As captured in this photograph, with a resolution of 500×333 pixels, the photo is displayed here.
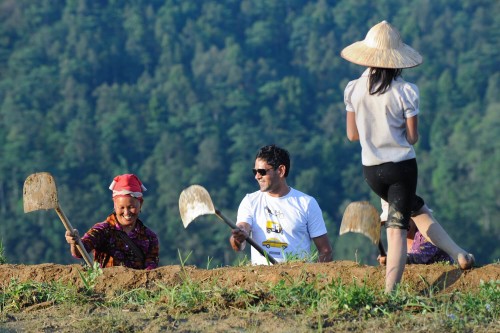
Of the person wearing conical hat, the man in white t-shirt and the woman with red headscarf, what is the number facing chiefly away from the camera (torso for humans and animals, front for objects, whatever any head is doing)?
1

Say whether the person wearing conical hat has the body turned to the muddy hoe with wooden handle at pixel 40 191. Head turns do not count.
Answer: no

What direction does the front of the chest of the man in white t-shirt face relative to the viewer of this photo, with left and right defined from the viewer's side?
facing the viewer and to the left of the viewer

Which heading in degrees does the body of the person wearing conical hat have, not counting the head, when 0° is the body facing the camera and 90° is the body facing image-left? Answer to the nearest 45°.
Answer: approximately 180°

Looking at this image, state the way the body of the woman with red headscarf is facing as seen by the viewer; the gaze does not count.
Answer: toward the camera

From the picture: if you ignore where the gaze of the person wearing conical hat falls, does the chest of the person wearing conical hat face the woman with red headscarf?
no

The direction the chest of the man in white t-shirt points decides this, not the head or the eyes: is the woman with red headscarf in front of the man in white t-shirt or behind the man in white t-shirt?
in front

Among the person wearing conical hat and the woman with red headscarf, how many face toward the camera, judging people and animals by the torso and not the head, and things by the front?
1

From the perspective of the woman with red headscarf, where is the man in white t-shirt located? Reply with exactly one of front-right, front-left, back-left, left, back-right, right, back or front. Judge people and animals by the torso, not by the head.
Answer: left

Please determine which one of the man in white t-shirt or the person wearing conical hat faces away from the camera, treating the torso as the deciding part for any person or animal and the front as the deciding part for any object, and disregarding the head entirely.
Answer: the person wearing conical hat

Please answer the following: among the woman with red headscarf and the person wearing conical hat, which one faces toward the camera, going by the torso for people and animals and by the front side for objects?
the woman with red headscarf

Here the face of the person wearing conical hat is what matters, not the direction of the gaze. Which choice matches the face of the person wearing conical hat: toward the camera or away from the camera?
away from the camera

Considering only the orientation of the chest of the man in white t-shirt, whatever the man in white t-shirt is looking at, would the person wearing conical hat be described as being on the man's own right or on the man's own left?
on the man's own left

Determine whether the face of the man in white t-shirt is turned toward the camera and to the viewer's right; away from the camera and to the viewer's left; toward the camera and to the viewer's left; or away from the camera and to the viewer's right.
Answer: toward the camera and to the viewer's left

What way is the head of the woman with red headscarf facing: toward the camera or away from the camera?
toward the camera
